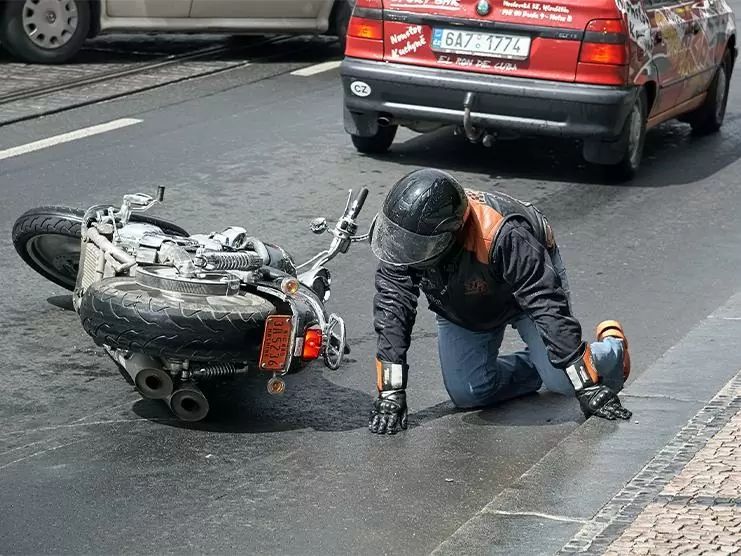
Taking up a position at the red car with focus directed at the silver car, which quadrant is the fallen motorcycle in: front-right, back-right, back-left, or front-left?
back-left

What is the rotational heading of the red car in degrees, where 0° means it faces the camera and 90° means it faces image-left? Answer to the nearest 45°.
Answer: approximately 225°

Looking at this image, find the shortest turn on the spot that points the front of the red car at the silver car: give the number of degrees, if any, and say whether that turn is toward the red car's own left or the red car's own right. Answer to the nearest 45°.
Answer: approximately 90° to the red car's own left

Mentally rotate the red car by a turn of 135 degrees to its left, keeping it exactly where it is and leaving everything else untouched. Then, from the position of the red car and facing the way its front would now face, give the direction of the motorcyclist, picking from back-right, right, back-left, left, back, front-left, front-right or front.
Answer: left

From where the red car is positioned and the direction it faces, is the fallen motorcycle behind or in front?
behind
